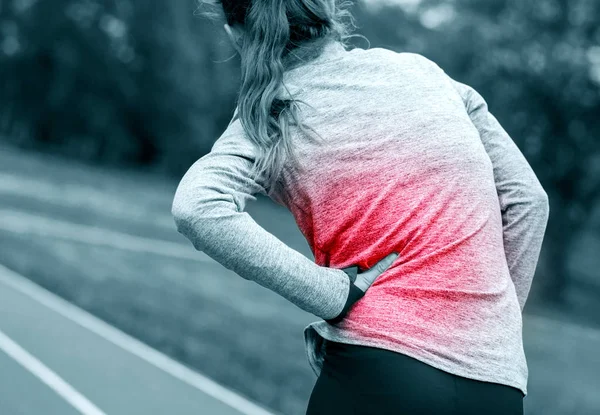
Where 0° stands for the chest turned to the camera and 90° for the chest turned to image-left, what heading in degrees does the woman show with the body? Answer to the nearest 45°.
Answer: approximately 180°
